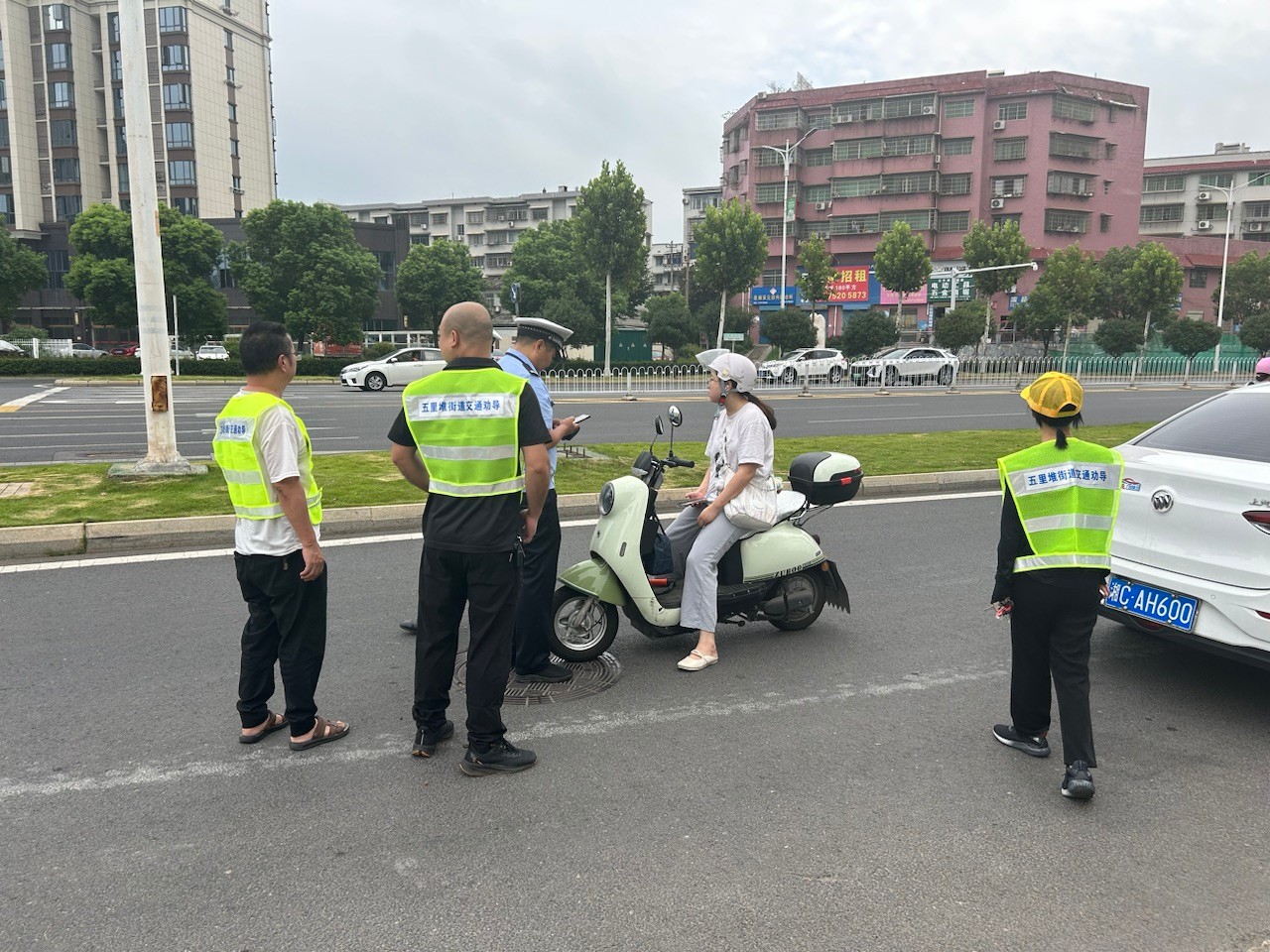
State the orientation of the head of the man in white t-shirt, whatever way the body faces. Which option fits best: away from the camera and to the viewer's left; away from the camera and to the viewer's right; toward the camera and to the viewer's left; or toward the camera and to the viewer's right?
away from the camera and to the viewer's right

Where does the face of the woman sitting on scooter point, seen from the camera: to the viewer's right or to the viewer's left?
to the viewer's left

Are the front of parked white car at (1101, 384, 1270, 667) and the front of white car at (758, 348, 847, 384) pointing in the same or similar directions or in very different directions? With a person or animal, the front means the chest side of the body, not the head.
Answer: very different directions

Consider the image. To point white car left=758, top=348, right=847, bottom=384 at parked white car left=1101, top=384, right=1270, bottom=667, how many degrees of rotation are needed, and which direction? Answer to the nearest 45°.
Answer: approximately 45° to its left

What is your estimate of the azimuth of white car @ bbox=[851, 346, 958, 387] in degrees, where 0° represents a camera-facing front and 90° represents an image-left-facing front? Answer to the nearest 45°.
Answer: approximately 45°

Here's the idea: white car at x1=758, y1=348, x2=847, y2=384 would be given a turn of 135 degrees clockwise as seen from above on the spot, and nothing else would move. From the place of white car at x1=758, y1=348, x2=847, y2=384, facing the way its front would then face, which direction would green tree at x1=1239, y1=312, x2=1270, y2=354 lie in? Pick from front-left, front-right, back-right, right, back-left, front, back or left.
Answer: front-right

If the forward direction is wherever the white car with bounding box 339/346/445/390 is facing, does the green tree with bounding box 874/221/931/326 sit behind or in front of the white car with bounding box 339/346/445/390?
behind

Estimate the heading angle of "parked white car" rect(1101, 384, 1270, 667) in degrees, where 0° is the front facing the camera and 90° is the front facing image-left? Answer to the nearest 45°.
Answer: approximately 225°

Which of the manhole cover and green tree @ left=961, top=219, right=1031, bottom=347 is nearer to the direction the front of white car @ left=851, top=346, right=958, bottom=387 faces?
the manhole cover
